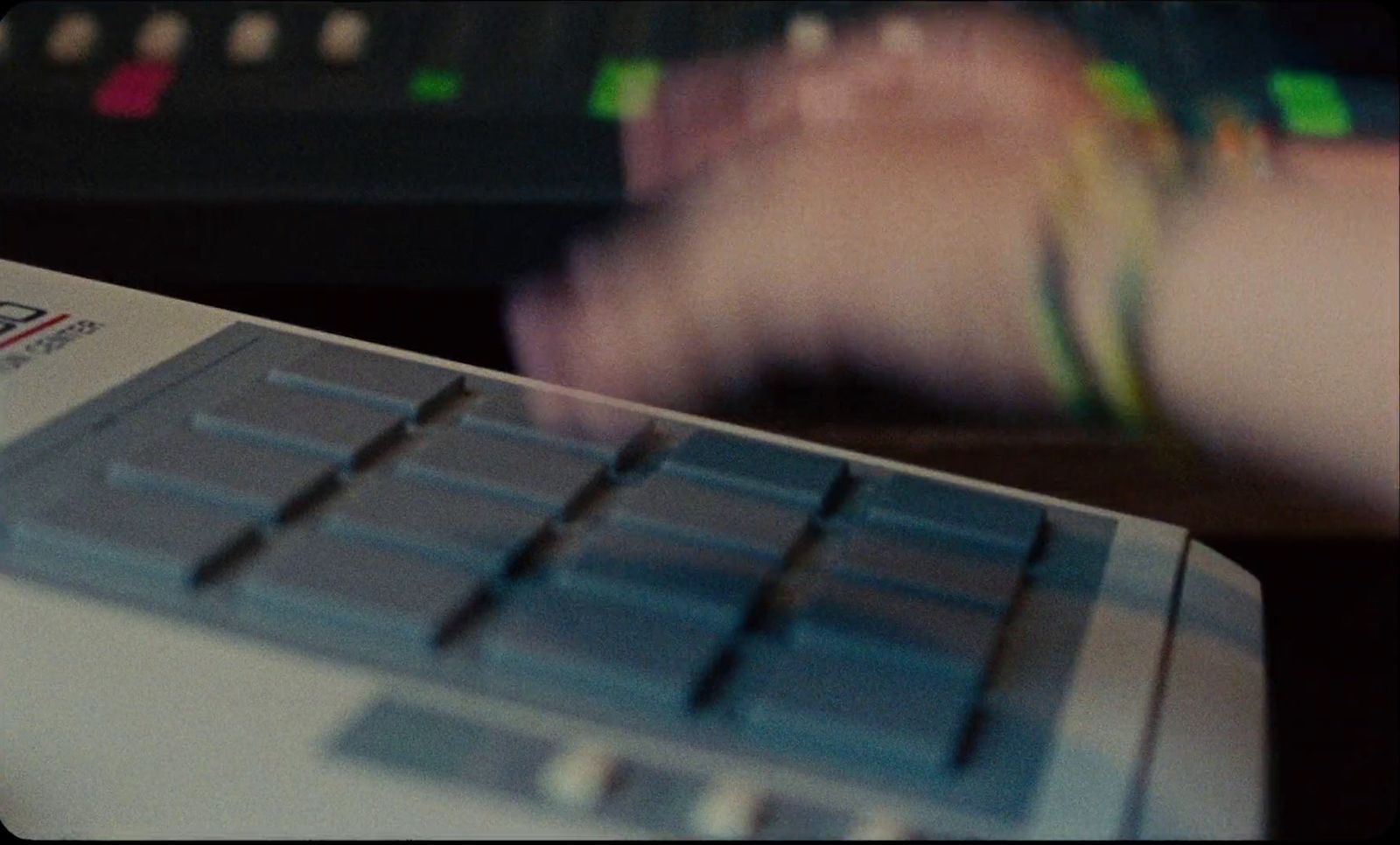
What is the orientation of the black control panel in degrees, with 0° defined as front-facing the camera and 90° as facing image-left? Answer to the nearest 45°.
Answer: approximately 0°
